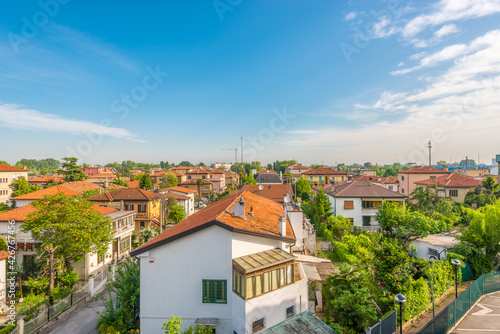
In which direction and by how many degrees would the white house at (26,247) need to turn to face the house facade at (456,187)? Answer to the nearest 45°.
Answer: approximately 45° to its left

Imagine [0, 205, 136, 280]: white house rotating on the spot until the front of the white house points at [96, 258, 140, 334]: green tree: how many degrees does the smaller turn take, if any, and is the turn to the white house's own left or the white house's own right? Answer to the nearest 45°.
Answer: approximately 45° to the white house's own right

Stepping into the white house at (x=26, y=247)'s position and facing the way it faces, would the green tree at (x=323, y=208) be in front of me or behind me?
in front

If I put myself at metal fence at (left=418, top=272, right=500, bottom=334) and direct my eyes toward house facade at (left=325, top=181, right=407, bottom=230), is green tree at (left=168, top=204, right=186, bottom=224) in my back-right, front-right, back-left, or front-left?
front-left

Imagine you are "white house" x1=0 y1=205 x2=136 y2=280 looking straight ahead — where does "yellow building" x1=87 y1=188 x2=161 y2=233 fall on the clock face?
The yellow building is roughly at 9 o'clock from the white house.

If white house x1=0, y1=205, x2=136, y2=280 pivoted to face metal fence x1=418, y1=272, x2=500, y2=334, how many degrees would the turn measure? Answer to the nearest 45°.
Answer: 0° — it already faces it

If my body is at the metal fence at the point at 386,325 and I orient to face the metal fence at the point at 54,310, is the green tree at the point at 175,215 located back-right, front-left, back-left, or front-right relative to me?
front-right

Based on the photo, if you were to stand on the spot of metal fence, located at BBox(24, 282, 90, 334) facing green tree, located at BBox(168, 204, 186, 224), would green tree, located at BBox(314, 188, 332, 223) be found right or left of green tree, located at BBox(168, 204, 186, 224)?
right

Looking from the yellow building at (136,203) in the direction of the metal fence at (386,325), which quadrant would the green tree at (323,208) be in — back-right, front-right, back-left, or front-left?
front-left

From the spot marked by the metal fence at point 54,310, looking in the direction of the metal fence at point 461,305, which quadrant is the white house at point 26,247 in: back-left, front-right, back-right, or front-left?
back-left

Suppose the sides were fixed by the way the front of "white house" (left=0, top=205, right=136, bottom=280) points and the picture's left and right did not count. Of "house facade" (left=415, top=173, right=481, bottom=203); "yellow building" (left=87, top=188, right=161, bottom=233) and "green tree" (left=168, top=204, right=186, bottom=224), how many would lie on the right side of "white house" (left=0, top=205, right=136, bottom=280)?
0

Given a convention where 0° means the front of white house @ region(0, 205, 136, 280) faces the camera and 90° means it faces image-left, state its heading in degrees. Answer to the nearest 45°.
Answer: approximately 315°

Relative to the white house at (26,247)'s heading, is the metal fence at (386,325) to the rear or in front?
in front

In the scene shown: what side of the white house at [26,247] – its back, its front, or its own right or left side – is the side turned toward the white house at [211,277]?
front

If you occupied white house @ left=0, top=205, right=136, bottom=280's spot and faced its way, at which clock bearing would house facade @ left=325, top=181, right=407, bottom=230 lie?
The house facade is roughly at 11 o'clock from the white house.

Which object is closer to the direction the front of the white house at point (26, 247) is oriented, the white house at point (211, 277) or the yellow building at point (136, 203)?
the white house
